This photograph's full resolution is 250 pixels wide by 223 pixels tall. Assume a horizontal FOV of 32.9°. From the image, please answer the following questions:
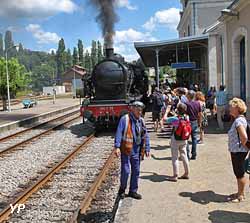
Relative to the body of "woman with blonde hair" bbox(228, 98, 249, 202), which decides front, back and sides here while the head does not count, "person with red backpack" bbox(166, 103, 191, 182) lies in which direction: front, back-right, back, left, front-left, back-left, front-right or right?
front-right

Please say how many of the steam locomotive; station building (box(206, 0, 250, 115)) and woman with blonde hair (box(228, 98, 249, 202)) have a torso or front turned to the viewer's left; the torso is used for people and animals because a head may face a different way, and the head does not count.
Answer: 2

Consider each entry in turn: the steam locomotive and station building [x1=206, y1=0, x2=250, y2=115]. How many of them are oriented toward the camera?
1

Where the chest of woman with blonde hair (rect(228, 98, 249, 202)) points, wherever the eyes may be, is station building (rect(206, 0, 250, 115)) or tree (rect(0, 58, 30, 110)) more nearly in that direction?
the tree

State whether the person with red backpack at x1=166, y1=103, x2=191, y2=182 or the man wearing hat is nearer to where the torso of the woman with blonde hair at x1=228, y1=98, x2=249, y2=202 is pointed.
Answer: the man wearing hat

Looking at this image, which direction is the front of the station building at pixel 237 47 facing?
to the viewer's left

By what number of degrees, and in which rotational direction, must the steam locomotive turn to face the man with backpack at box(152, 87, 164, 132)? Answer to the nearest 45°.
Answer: approximately 45° to its left

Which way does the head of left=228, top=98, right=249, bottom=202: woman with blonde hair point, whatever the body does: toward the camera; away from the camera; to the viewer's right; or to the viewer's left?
to the viewer's left

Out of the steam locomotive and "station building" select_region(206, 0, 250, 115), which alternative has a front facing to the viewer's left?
the station building

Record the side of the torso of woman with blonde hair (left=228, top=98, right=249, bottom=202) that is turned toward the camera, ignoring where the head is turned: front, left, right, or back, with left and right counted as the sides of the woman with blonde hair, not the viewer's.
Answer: left

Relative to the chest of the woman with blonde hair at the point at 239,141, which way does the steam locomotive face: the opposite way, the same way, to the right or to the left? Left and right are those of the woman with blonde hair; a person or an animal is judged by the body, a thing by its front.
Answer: to the left

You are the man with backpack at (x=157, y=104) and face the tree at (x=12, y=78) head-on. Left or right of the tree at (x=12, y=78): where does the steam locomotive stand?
left
